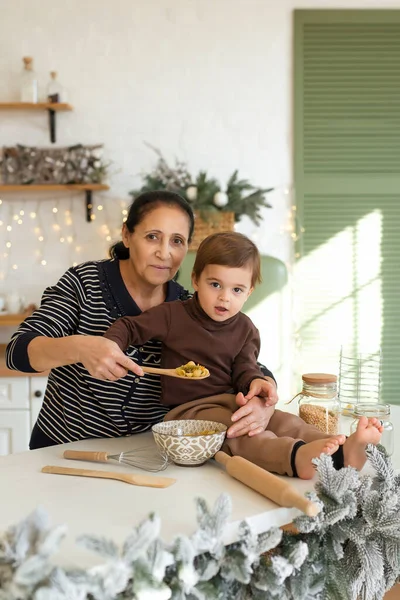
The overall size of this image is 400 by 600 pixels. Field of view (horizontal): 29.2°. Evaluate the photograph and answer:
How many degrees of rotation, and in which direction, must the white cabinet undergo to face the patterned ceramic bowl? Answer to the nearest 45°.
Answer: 0° — it already faces it

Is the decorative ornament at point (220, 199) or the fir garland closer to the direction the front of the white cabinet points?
the fir garland

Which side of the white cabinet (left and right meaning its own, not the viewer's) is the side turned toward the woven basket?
left

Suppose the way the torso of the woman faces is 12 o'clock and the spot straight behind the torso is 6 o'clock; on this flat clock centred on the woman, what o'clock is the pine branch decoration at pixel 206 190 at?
The pine branch decoration is roughly at 8 o'clock from the woman.

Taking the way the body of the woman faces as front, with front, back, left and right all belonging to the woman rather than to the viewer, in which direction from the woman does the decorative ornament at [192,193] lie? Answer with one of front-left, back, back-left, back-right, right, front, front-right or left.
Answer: back-left

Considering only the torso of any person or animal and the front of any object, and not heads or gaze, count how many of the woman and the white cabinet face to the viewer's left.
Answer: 0

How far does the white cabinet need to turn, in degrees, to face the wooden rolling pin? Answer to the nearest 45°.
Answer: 0° — it already faces it

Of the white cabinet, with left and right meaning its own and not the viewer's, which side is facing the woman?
front

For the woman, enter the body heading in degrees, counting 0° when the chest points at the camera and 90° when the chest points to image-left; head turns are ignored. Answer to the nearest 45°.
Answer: approximately 315°

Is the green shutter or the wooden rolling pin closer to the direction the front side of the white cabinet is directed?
the wooden rolling pin

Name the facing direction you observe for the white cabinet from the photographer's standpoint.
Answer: facing the viewer
